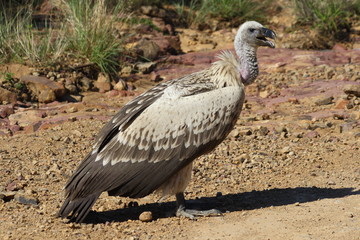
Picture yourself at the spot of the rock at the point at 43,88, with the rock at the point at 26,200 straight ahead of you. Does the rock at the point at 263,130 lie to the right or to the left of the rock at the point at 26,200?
left

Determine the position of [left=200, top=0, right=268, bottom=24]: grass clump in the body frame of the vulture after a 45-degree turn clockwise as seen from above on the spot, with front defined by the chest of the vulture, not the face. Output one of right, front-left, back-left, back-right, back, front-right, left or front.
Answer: back-left

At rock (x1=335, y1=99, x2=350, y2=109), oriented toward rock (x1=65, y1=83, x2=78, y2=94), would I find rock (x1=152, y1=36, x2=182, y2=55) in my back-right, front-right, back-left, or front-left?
front-right

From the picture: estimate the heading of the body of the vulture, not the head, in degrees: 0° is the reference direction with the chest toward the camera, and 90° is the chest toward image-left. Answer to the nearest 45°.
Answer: approximately 270°

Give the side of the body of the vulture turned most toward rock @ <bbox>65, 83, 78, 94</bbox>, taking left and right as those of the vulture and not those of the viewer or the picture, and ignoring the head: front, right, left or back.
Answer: left

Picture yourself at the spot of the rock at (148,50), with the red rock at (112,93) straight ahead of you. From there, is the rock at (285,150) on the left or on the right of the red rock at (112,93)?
left

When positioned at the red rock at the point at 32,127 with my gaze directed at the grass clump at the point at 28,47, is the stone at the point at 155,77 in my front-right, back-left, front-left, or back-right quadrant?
front-right

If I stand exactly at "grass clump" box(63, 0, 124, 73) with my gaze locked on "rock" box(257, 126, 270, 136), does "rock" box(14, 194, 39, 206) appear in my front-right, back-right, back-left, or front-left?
front-right

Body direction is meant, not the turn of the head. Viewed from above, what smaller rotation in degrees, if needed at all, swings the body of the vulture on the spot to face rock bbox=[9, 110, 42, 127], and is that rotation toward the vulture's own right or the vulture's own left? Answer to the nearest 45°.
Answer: approximately 135° to the vulture's own left
